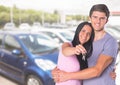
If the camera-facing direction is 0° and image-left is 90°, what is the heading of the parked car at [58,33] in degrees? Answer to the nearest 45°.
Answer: approximately 315°

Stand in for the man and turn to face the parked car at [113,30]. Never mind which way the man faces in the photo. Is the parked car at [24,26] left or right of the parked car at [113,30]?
left

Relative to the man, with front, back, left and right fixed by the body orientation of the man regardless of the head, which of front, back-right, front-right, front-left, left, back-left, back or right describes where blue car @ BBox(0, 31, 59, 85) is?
right

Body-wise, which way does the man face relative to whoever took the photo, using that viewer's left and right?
facing the viewer and to the left of the viewer

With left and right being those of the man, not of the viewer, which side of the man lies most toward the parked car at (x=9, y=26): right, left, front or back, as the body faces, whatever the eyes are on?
right

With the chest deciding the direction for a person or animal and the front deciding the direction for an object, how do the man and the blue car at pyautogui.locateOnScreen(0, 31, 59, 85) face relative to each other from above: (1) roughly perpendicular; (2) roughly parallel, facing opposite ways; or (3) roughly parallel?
roughly perpendicular
